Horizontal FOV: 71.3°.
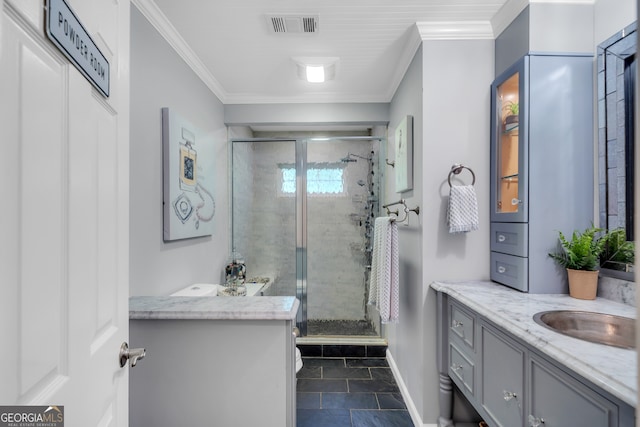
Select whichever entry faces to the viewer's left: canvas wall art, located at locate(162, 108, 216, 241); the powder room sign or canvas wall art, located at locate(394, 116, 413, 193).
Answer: canvas wall art, located at locate(394, 116, 413, 193)

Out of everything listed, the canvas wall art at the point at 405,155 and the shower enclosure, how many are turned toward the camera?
1

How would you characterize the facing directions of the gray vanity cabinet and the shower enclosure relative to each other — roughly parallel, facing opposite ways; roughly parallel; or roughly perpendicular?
roughly perpendicular

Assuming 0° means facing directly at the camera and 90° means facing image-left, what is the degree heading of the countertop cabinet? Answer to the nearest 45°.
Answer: approximately 45°

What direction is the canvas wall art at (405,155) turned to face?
to the viewer's left

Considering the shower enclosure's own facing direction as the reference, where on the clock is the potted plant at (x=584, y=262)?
The potted plant is roughly at 11 o'clock from the shower enclosure.

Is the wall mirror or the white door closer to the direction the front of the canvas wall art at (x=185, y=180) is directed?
the wall mirror

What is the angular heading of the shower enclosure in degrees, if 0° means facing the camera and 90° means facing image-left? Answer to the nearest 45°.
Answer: approximately 0°

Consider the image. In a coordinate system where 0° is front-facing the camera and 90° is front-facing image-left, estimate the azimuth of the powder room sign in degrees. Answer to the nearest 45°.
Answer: approximately 315°

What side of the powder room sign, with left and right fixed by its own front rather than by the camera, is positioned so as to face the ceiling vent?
left

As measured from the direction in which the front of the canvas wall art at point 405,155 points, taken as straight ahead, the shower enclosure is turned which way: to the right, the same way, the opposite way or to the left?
to the left
